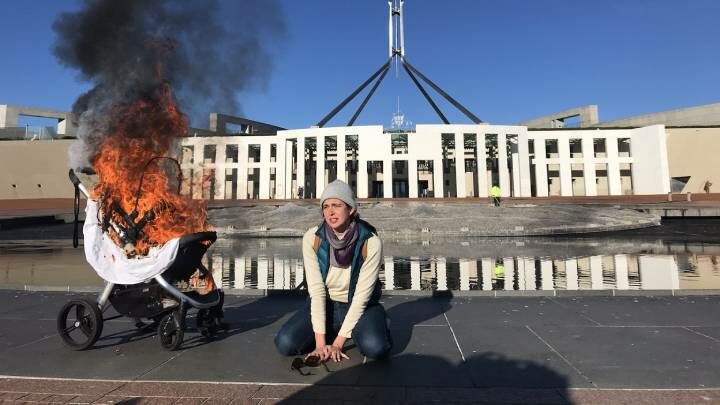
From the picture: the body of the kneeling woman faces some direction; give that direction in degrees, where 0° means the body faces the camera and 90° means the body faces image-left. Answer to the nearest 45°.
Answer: approximately 0°

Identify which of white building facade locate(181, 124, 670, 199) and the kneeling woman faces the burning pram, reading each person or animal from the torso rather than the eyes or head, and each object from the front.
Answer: the white building facade

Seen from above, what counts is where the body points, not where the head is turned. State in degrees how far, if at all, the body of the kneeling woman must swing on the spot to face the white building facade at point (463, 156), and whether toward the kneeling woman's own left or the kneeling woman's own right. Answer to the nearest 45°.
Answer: approximately 180°

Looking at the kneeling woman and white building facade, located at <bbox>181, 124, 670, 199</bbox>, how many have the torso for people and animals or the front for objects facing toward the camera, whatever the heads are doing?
2

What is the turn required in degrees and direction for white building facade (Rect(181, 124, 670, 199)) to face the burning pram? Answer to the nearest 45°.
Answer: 0° — it already faces it
